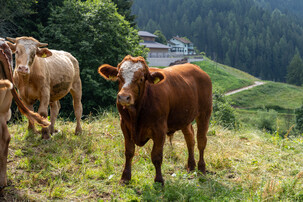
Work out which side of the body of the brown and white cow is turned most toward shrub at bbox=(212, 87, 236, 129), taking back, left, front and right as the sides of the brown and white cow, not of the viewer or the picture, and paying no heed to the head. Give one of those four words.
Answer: back

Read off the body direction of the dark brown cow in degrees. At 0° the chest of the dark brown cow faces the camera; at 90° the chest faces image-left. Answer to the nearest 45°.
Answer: approximately 45°

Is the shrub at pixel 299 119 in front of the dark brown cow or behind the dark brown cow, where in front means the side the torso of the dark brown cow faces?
behind

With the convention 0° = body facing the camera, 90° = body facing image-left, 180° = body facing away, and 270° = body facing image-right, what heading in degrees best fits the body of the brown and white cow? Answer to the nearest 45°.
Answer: approximately 45°

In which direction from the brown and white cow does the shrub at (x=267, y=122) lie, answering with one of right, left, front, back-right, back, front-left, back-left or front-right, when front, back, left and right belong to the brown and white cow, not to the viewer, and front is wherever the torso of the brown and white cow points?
back

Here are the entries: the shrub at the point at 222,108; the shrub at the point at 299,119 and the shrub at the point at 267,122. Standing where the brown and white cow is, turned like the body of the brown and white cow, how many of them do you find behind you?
3

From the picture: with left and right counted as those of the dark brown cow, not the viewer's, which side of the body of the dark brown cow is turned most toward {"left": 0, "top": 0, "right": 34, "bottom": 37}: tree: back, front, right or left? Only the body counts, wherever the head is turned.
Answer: right

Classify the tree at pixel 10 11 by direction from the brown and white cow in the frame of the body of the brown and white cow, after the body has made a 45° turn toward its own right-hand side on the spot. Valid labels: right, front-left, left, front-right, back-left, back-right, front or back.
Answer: right
